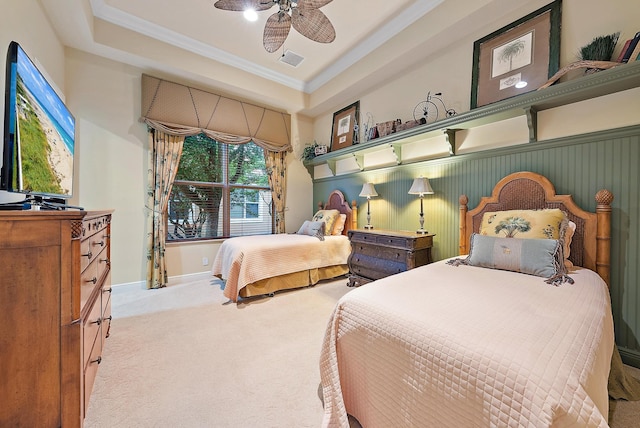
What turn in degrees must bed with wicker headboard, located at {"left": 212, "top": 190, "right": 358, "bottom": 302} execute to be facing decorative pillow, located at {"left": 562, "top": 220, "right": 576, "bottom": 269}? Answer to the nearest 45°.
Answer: approximately 90° to its left

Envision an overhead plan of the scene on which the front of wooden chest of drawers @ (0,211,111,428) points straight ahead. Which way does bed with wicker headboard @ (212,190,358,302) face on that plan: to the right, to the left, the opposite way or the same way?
the opposite way

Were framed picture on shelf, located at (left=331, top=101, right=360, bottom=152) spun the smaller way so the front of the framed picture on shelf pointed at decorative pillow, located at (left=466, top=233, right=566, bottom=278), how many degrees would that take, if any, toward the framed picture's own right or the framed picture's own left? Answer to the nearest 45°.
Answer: approximately 90° to the framed picture's own left

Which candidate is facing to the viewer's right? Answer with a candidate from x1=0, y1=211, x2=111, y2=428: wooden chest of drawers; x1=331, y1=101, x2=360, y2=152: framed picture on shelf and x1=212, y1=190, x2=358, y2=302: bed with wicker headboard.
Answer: the wooden chest of drawers

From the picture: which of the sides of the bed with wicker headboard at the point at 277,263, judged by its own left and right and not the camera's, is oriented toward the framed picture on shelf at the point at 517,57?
left

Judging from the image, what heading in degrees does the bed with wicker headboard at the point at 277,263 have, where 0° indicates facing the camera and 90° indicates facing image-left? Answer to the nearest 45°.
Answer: approximately 45°

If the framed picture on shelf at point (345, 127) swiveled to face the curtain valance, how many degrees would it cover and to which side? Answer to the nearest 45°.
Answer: approximately 45° to its right

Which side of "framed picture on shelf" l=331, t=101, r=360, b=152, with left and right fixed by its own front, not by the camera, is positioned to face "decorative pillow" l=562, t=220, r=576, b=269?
left

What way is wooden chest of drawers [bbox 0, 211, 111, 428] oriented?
to the viewer's right

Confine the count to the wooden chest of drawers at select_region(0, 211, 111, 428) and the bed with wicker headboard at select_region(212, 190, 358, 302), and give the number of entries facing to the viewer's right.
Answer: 1
